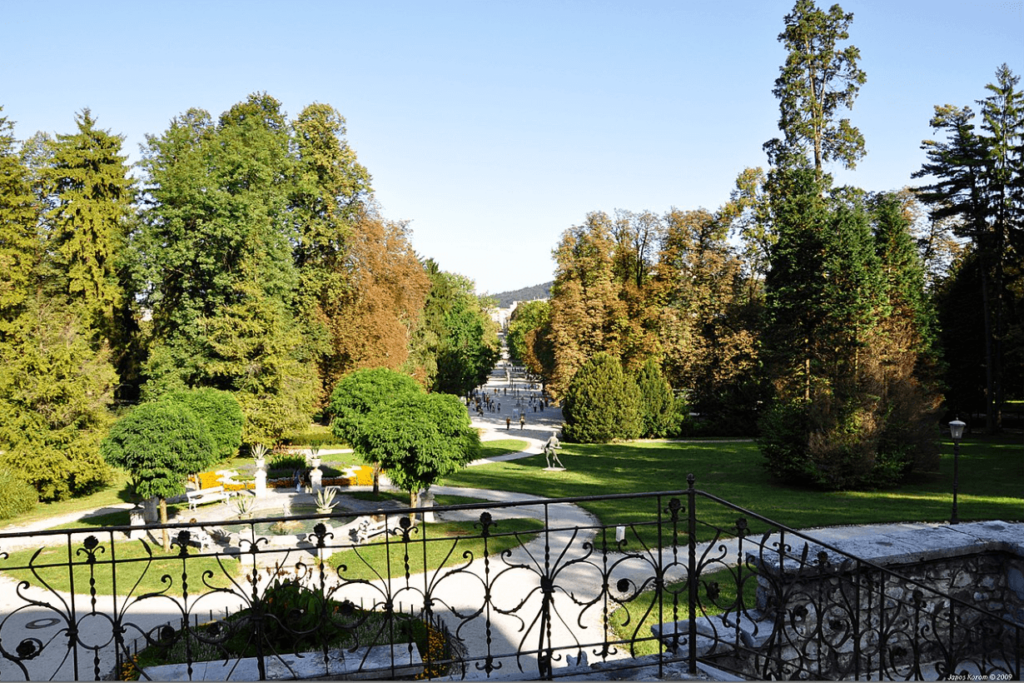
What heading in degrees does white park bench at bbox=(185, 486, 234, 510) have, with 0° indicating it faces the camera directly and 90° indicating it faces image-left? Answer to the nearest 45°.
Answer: approximately 315°

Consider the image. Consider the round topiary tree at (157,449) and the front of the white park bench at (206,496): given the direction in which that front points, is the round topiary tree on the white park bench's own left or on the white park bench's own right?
on the white park bench's own right

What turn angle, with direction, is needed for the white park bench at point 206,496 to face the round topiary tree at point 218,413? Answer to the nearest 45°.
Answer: approximately 135° to its left

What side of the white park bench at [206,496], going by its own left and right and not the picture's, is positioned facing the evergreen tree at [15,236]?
back

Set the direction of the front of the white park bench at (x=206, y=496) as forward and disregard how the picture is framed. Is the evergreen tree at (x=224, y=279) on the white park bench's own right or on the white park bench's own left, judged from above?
on the white park bench's own left

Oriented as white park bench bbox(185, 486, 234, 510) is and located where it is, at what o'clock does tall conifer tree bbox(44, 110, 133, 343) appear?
The tall conifer tree is roughly at 7 o'clock from the white park bench.
